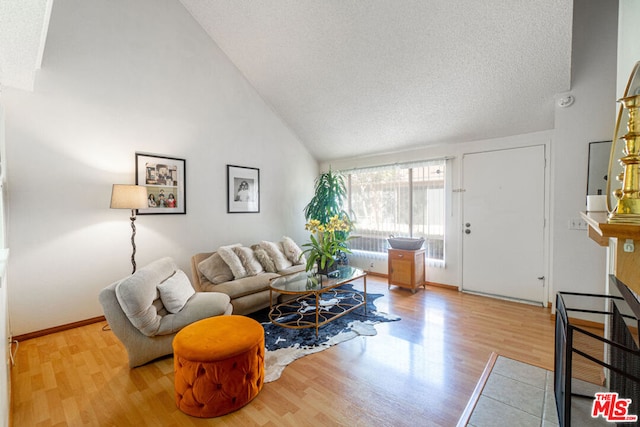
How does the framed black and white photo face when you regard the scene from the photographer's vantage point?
facing the viewer and to the right of the viewer

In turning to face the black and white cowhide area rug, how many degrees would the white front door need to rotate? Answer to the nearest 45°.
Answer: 0° — it already faces it

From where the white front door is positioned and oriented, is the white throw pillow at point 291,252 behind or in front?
in front

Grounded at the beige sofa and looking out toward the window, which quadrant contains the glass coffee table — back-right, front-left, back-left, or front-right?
front-right

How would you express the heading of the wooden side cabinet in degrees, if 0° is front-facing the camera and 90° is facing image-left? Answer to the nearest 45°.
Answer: approximately 45°

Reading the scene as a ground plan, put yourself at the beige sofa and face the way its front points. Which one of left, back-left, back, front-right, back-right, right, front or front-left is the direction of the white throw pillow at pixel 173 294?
right

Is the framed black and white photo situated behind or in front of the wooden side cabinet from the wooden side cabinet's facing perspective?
in front

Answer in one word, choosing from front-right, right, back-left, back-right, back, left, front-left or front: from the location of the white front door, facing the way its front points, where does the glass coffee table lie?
front

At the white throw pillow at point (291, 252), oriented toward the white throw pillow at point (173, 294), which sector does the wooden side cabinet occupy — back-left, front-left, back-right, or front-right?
back-left

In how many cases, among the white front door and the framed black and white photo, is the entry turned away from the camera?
0

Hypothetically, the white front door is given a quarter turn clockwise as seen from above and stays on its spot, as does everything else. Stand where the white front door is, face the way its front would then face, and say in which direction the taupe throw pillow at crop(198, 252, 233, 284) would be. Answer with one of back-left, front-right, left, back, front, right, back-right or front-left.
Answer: left

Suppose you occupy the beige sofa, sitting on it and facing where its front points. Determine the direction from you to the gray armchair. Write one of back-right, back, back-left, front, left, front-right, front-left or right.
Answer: right

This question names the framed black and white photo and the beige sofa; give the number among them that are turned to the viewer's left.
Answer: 0

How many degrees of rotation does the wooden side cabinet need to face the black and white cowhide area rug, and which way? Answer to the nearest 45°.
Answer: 0° — it already faces it
